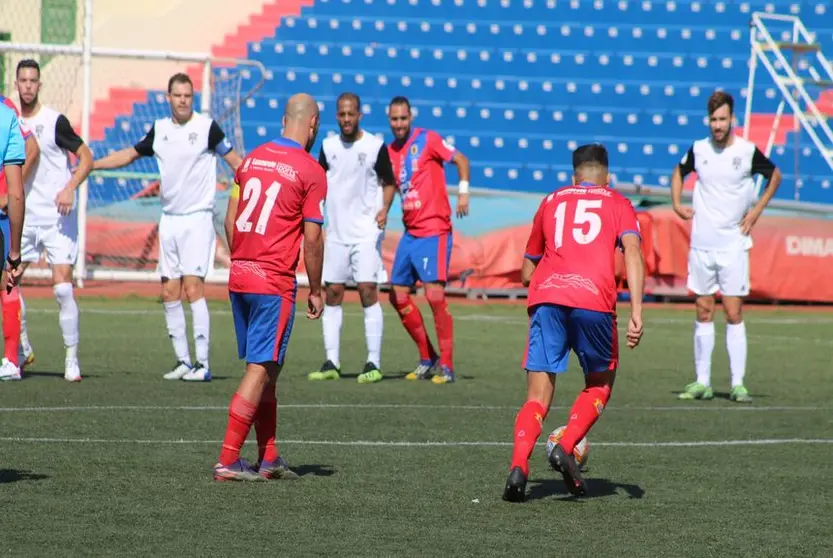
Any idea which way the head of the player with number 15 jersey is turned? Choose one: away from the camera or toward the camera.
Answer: away from the camera

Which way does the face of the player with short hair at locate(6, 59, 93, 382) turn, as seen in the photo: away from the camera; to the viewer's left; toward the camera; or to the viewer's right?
toward the camera

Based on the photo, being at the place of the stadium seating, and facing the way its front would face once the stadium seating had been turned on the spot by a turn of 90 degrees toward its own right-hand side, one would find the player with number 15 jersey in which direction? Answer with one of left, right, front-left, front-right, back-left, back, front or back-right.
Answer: left

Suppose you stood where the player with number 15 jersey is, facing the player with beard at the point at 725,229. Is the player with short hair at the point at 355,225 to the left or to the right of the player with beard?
left

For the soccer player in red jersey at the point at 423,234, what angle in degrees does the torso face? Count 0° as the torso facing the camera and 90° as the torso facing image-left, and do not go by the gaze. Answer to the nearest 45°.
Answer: approximately 45°

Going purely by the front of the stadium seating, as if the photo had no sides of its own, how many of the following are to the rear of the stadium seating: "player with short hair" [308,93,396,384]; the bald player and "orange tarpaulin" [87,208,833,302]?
0

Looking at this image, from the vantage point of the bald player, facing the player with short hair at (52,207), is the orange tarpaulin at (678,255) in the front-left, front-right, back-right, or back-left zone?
front-right

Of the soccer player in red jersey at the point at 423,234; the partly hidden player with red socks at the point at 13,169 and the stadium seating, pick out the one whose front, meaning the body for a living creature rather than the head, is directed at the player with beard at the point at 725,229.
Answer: the stadium seating

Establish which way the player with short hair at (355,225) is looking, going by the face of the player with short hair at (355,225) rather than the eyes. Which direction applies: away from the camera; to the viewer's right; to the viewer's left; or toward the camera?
toward the camera

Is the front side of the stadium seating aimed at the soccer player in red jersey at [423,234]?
yes

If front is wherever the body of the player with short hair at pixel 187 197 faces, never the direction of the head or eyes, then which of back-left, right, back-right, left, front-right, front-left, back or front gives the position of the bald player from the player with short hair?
front

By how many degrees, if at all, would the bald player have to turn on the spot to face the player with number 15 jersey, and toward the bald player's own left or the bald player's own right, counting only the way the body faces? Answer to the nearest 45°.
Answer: approximately 45° to the bald player's own right

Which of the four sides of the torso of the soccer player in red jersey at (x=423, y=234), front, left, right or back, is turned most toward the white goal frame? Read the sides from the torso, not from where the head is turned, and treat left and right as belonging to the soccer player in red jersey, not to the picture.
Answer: right

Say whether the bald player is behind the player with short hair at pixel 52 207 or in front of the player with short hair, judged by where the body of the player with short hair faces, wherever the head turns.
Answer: in front

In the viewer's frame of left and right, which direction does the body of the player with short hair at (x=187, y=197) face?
facing the viewer

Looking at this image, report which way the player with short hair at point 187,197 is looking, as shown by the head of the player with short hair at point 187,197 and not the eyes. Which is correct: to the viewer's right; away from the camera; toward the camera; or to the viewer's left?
toward the camera

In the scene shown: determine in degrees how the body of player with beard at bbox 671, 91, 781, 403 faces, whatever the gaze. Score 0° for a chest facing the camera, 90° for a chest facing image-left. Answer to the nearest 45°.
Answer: approximately 0°
